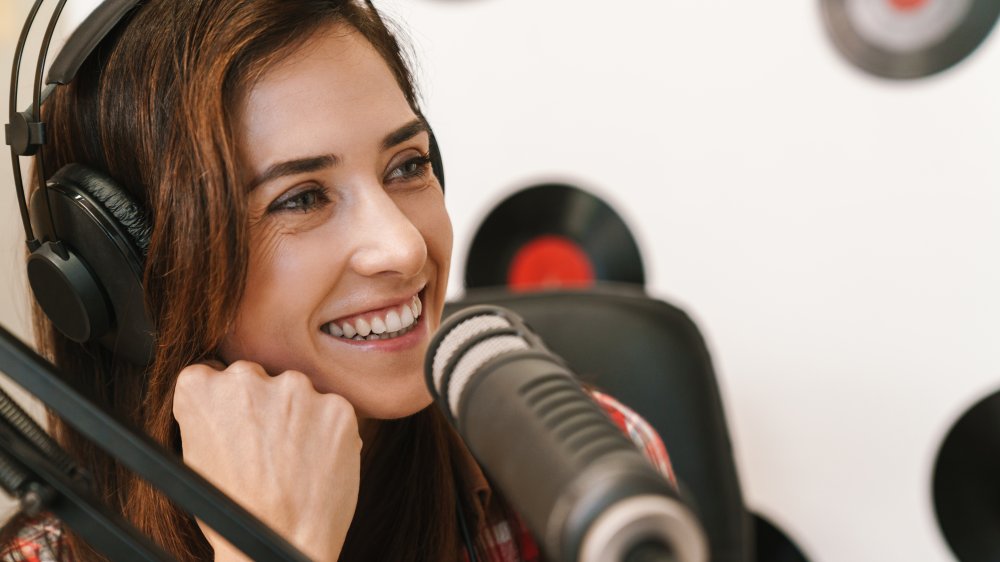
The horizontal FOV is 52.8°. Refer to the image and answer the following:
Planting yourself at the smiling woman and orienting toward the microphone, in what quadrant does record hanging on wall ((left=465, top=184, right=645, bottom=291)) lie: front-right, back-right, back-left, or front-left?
back-left

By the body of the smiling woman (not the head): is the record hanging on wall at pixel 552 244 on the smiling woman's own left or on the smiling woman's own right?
on the smiling woman's own left

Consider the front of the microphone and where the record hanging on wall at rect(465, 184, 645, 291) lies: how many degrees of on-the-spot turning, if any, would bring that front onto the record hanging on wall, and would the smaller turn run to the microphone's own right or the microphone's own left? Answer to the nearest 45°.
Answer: approximately 45° to the microphone's own right

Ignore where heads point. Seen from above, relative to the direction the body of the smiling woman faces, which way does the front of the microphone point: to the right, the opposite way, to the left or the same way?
the opposite way

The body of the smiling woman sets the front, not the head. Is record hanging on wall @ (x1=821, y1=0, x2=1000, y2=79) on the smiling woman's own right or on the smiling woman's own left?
on the smiling woman's own left

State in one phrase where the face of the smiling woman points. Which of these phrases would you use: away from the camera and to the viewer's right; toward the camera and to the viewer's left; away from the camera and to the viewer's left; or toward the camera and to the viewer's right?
toward the camera and to the viewer's right

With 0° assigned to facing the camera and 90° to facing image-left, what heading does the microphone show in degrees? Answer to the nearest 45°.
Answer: approximately 135°

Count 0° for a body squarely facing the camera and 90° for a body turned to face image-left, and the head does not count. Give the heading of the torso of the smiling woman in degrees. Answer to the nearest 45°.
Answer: approximately 315°

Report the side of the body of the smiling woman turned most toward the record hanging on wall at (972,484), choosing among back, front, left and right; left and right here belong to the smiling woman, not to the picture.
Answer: left
